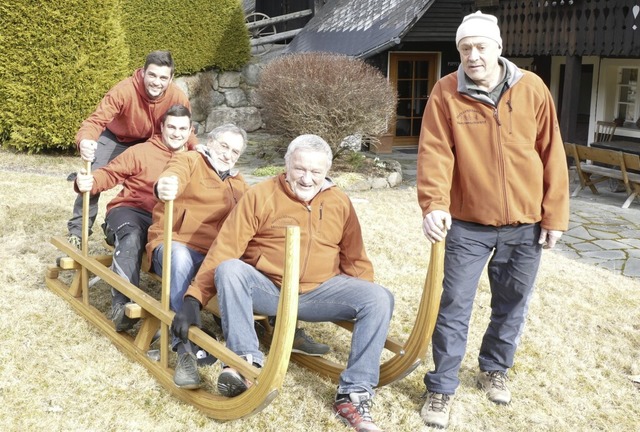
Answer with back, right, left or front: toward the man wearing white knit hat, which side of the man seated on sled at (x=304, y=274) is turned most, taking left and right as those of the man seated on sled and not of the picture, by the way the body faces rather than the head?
left

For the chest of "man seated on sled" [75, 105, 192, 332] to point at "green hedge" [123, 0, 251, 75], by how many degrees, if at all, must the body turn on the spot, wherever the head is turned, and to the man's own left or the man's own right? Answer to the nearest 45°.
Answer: approximately 135° to the man's own left

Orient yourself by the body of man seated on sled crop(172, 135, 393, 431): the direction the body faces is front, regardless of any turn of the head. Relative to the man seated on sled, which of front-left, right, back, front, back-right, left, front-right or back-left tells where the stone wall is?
back

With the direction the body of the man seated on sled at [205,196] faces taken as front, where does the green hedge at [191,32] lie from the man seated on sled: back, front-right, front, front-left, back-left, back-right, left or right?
back-left

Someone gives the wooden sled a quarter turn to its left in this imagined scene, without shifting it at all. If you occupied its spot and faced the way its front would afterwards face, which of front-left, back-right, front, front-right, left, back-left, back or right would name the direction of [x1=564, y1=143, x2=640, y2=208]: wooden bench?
front

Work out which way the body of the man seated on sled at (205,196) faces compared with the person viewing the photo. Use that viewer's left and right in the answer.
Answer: facing the viewer and to the right of the viewer

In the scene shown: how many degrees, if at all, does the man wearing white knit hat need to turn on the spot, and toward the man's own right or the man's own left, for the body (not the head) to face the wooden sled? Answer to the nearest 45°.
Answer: approximately 90° to the man's own right

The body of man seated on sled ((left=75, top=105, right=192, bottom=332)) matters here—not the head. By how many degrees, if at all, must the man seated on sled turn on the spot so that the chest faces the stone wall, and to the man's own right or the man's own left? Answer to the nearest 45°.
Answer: approximately 135° to the man's own left
